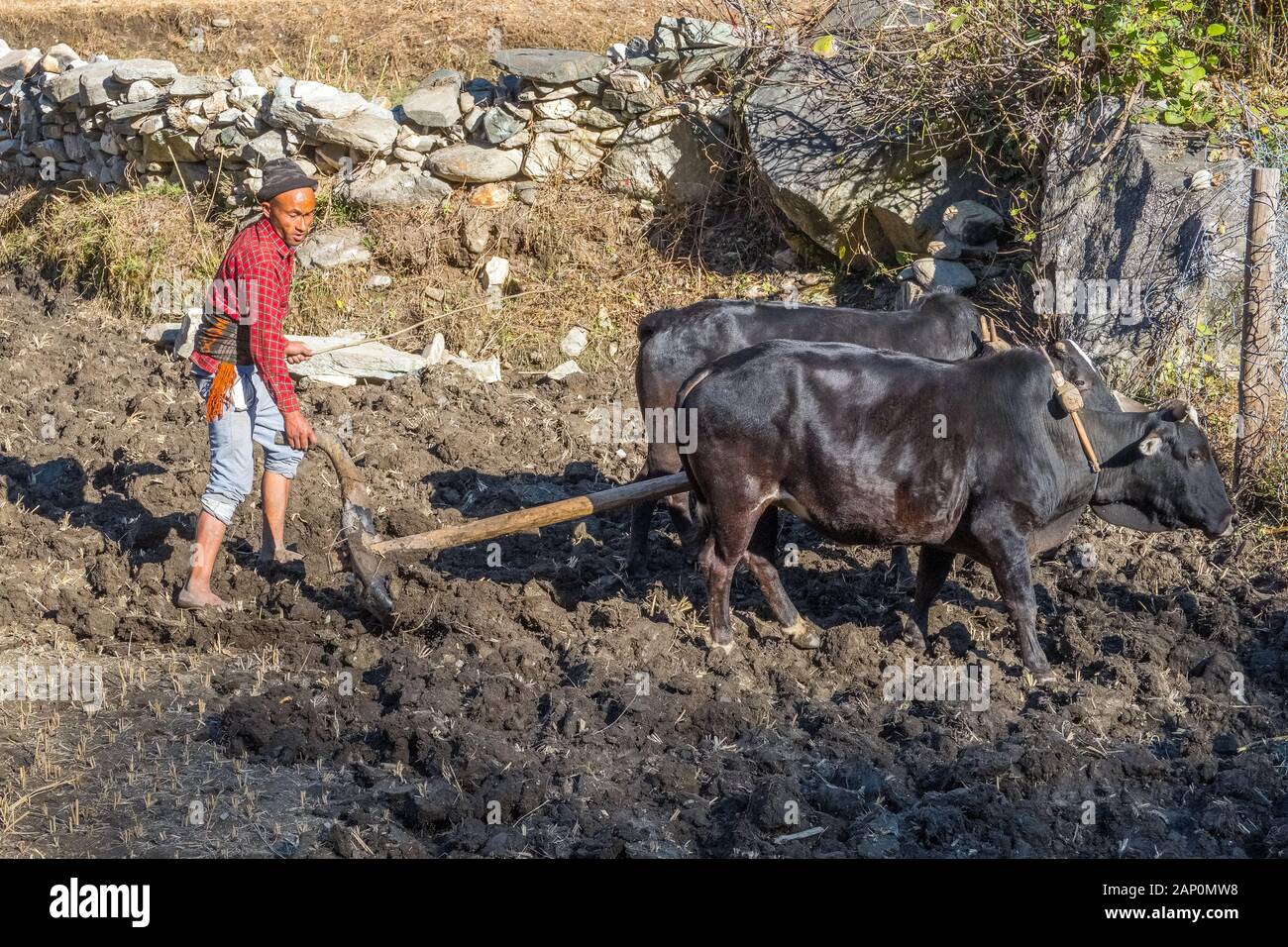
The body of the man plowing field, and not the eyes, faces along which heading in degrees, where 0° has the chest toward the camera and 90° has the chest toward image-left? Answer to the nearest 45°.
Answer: approximately 270°

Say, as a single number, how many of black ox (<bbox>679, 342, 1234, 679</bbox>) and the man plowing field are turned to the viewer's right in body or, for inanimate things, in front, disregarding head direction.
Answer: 2

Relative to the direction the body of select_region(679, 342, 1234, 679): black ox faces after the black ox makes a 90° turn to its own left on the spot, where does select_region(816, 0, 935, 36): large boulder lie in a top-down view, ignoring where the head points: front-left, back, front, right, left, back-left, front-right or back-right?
front

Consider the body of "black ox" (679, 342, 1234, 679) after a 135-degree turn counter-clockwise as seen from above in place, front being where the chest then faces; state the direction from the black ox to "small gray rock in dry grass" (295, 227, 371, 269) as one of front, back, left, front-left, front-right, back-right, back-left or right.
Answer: front

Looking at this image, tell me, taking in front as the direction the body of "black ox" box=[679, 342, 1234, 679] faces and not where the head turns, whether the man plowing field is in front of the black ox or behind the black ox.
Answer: behind

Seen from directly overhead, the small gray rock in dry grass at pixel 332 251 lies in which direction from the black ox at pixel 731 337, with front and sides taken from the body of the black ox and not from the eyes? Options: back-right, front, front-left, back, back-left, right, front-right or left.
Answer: back-left

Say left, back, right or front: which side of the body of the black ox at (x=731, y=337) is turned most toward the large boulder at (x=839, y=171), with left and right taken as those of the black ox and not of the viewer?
left

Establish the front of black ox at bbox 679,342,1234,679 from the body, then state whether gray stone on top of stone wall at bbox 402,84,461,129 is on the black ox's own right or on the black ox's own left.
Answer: on the black ox's own left

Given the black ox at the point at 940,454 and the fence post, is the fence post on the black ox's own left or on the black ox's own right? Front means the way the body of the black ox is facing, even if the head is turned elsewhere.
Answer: on the black ox's own left

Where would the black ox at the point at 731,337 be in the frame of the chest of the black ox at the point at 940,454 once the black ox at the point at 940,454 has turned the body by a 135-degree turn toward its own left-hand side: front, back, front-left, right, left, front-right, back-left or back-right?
front

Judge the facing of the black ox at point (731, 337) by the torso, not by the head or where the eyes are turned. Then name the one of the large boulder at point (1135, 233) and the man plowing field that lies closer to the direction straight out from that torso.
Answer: the large boulder

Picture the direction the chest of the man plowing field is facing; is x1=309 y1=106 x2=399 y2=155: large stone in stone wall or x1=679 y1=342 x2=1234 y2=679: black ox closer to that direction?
the black ox

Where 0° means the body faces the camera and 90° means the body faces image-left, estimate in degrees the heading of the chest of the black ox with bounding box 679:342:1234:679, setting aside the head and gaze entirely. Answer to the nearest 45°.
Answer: approximately 270°

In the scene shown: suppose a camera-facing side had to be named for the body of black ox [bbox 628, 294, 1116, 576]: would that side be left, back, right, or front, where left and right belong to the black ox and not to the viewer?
right

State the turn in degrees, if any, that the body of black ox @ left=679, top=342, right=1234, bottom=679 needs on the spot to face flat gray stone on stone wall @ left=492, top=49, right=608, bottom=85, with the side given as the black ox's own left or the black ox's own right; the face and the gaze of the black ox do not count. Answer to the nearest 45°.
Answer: approximately 135° to the black ox's own left
